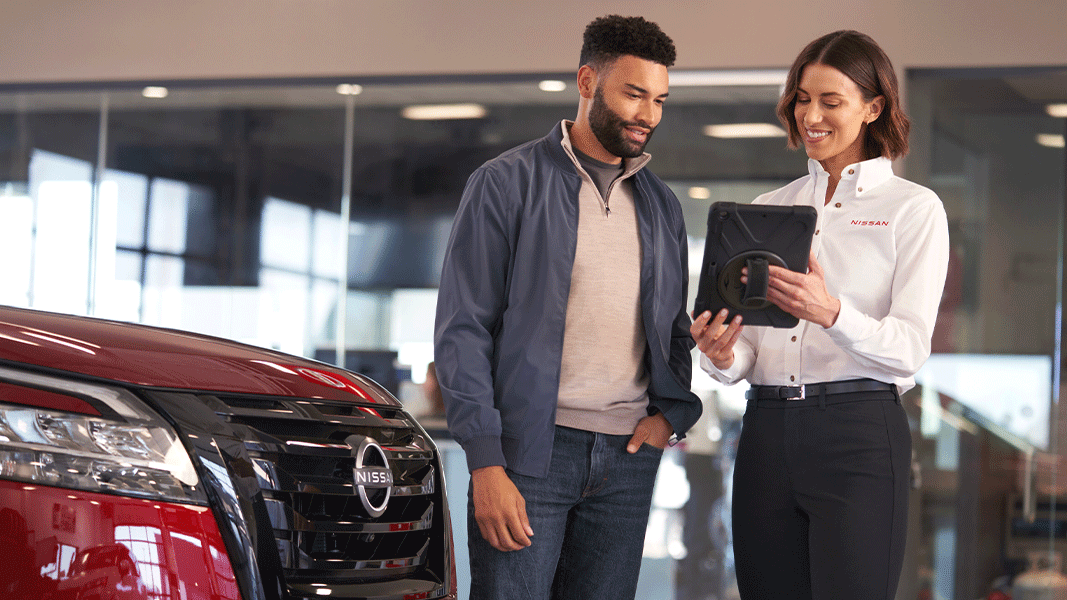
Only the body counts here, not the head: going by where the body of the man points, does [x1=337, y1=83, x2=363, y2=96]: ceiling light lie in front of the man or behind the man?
behind

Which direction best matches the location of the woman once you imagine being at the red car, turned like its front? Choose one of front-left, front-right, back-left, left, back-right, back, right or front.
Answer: front-left

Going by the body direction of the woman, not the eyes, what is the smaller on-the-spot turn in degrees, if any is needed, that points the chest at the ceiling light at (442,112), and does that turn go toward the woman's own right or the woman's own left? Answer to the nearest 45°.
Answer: approximately 90° to the woman's own right

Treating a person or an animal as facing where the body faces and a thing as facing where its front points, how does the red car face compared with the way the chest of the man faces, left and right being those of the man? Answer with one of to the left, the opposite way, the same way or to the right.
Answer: the same way

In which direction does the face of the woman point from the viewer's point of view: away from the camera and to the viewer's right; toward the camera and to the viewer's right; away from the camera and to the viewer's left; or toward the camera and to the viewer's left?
toward the camera and to the viewer's left

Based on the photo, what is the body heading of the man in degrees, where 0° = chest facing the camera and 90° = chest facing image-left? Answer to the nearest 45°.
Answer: approximately 315°

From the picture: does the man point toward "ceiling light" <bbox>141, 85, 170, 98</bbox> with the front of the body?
no

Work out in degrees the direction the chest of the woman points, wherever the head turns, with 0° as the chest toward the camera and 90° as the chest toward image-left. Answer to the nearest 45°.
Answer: approximately 45°

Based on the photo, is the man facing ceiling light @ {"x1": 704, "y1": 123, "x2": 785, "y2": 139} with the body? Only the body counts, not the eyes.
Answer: no

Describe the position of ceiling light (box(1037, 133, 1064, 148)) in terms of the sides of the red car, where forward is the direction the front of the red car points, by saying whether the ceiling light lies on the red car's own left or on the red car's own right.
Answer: on the red car's own left

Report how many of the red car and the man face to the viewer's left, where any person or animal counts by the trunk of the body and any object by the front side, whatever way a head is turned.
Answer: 0

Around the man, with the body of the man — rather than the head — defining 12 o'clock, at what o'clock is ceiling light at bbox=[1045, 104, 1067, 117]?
The ceiling light is roughly at 9 o'clock from the man.

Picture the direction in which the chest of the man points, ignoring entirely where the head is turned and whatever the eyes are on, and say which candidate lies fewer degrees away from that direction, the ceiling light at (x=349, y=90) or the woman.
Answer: the woman

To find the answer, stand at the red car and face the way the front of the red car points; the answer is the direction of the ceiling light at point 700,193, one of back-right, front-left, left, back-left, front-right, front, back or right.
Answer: left

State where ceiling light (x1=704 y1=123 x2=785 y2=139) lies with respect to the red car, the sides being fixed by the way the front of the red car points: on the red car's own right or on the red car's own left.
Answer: on the red car's own left

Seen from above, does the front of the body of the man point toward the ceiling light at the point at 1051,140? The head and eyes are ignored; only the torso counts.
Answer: no

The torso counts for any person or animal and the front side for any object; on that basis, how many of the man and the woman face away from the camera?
0

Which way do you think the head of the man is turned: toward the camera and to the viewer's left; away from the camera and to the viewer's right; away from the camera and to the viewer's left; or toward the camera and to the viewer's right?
toward the camera and to the viewer's right

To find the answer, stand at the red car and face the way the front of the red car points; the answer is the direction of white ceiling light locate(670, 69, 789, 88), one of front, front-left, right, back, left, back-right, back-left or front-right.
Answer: left
